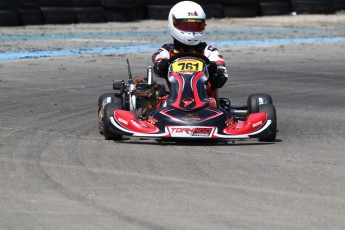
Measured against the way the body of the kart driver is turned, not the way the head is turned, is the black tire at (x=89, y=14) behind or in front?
behind

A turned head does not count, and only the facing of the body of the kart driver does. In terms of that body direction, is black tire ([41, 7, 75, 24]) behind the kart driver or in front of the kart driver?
behind

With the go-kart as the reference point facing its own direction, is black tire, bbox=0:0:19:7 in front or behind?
behind

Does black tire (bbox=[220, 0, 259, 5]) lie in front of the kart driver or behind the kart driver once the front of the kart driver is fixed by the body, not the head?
behind

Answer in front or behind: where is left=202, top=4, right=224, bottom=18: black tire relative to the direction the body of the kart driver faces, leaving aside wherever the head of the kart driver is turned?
behind

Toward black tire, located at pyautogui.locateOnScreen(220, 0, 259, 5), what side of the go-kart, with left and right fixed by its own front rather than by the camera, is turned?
back

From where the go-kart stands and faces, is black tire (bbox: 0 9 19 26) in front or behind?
behind

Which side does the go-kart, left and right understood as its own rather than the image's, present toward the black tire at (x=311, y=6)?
back

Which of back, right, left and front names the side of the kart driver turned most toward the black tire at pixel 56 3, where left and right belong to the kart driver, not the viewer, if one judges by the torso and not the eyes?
back

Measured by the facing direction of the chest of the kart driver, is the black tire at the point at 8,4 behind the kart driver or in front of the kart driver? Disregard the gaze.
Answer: behind

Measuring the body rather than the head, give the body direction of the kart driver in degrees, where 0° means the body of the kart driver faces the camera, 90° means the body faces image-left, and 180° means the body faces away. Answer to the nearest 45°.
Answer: approximately 0°
